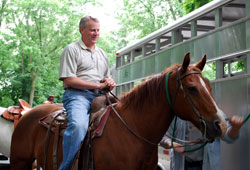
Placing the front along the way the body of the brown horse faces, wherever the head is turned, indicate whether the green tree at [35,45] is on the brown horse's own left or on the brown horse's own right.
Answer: on the brown horse's own left

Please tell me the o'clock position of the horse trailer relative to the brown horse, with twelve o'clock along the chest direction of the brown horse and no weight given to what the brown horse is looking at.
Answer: The horse trailer is roughly at 10 o'clock from the brown horse.

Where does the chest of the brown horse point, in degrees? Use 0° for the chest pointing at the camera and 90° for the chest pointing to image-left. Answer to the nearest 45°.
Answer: approximately 270°

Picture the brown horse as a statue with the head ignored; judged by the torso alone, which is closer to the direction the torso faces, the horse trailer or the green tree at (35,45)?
the horse trailer
